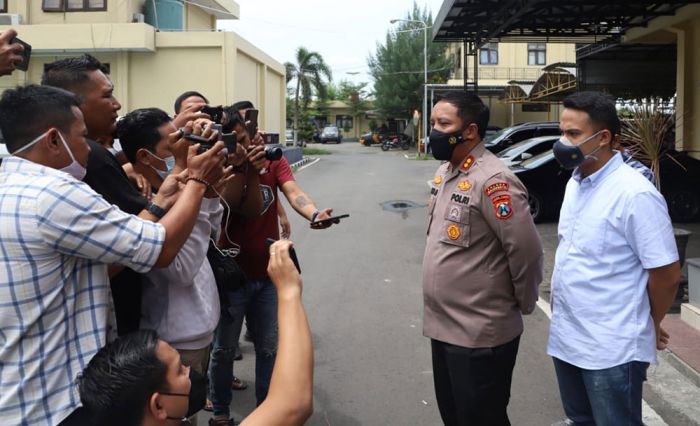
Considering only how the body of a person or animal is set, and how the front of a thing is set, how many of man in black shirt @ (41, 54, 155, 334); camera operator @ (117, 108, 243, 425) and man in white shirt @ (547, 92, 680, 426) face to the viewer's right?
2

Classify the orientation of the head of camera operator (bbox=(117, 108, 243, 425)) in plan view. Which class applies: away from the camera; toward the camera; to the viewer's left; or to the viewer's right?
to the viewer's right

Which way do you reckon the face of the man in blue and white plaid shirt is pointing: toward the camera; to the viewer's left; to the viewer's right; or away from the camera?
to the viewer's right

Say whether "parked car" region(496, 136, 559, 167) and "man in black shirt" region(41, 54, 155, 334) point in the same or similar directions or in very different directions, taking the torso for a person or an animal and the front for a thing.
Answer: very different directions

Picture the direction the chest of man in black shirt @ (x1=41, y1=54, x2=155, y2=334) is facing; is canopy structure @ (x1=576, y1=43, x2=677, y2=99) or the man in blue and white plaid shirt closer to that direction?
the canopy structure

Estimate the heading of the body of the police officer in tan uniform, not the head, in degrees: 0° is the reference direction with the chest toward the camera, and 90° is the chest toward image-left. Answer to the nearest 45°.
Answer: approximately 45°

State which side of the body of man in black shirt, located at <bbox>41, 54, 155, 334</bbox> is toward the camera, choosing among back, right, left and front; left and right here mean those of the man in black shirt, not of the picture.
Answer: right

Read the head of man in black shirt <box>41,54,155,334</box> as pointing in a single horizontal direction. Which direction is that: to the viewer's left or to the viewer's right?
to the viewer's right

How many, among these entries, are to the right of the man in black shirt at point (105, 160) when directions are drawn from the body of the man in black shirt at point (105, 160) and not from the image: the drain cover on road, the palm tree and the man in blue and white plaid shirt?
1

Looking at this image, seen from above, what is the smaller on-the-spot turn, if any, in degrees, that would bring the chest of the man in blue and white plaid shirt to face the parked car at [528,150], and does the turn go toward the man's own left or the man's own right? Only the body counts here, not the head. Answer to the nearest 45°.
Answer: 0° — they already face it

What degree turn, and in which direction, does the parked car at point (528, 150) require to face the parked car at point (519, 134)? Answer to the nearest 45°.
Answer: approximately 135° to its right

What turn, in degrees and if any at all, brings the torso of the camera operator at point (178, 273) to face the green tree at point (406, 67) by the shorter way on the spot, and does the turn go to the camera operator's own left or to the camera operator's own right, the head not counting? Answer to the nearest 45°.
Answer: approximately 90° to the camera operator's own left

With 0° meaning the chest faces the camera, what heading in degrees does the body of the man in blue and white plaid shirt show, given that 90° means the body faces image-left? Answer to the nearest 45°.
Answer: approximately 225°

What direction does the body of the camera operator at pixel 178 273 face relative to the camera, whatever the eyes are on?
to the viewer's right

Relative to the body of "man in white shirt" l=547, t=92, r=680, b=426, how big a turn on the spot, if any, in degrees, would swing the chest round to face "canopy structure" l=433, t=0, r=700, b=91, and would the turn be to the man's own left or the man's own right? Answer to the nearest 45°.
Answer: approximately 135° to the man's own right
